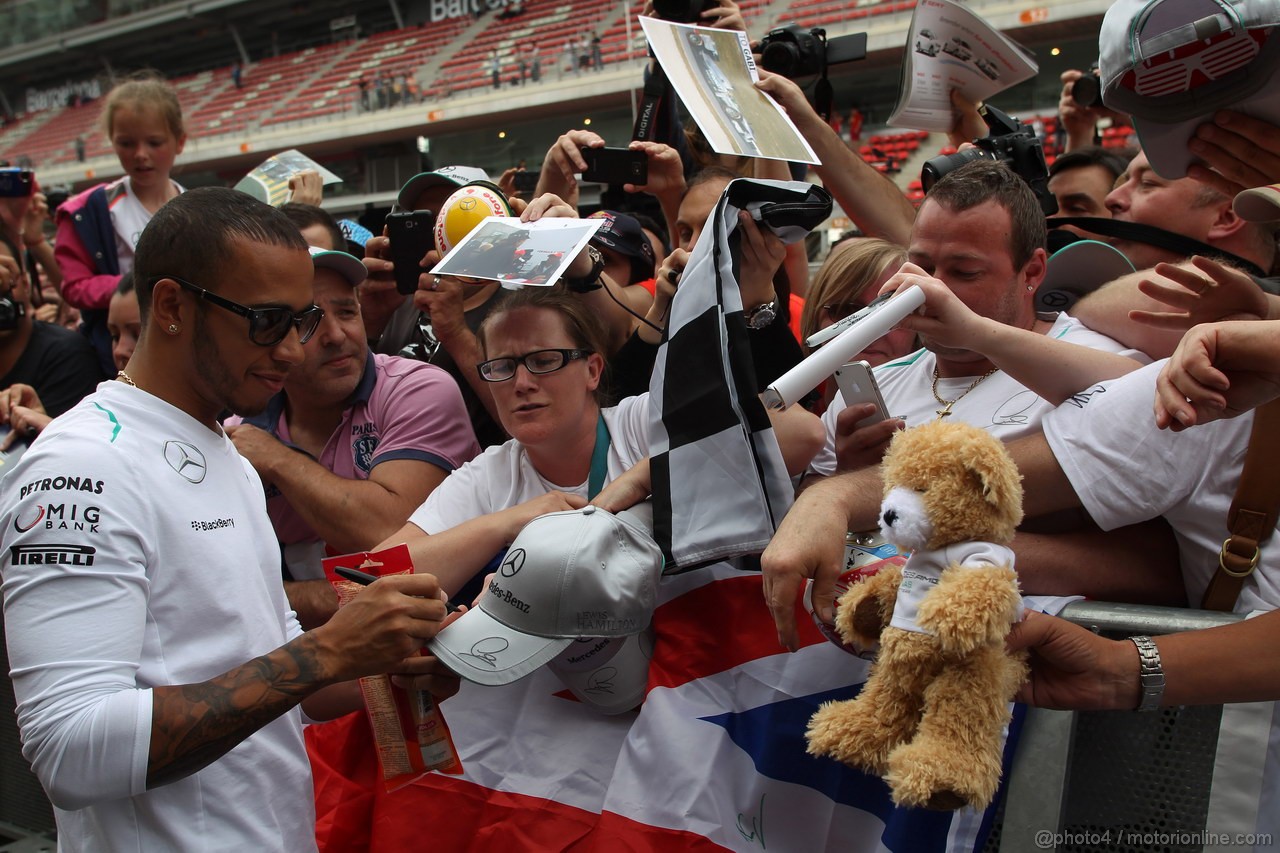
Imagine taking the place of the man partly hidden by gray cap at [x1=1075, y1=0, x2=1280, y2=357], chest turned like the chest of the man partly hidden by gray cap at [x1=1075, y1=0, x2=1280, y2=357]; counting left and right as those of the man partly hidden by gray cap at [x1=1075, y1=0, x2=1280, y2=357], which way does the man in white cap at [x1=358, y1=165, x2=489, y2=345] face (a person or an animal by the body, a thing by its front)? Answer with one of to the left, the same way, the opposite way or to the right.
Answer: to the left

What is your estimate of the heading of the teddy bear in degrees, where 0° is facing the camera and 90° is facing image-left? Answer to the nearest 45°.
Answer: approximately 45°

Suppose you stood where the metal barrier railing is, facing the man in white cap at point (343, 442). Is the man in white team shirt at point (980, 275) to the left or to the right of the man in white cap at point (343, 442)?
right

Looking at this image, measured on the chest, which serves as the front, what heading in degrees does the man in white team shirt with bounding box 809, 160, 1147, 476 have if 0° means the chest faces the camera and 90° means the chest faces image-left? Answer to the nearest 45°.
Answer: approximately 45°

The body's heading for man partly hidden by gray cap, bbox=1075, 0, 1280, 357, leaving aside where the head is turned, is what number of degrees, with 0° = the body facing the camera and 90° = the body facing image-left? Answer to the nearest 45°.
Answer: approximately 90°

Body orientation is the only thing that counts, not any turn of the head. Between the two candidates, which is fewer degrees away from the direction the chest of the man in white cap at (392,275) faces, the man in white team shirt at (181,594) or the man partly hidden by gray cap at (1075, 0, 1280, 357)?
the man in white team shirt

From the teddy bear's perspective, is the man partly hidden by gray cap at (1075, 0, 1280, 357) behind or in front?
behind

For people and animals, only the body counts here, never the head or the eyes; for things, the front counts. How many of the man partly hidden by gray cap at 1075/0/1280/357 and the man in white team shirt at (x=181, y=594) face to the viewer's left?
1
